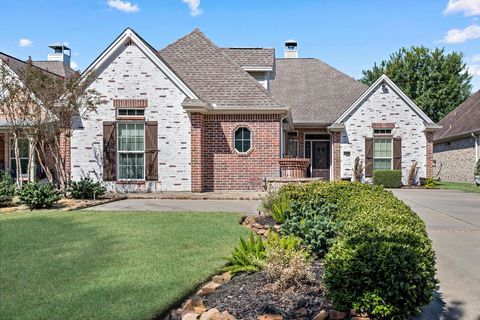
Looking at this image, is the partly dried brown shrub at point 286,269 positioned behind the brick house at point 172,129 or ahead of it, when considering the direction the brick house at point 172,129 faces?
ahead

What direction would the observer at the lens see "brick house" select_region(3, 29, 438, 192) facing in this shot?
facing the viewer

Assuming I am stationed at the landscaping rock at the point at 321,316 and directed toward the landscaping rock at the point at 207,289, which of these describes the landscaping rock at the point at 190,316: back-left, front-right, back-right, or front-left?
front-left

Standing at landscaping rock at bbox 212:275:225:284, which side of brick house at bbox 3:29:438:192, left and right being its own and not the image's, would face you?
front

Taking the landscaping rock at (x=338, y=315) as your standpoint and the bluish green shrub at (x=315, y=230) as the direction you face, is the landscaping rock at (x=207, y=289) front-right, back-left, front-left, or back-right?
front-left

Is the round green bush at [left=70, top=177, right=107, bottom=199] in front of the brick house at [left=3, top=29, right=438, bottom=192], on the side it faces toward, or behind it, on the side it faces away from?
in front

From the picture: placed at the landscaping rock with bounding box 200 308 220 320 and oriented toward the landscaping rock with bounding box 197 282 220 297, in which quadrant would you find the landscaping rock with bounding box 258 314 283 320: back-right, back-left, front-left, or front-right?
back-right

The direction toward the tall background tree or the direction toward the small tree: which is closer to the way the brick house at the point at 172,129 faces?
the small tree

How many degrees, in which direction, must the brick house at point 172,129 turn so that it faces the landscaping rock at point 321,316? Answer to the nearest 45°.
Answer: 0° — it already faces it

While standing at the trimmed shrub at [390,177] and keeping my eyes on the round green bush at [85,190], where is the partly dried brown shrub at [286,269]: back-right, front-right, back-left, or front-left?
front-left

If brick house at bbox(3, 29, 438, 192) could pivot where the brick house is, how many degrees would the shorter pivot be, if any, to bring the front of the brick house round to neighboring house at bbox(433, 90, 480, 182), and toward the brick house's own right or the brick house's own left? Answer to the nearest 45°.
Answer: approximately 135° to the brick house's own left

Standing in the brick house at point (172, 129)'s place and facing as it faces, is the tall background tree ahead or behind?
behind

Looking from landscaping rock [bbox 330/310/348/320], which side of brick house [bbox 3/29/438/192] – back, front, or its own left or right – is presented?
front

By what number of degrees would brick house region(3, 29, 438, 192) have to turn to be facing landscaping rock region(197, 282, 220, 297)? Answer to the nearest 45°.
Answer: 0° — it already faces it

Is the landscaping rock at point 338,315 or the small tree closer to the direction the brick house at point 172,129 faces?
the landscaping rock
